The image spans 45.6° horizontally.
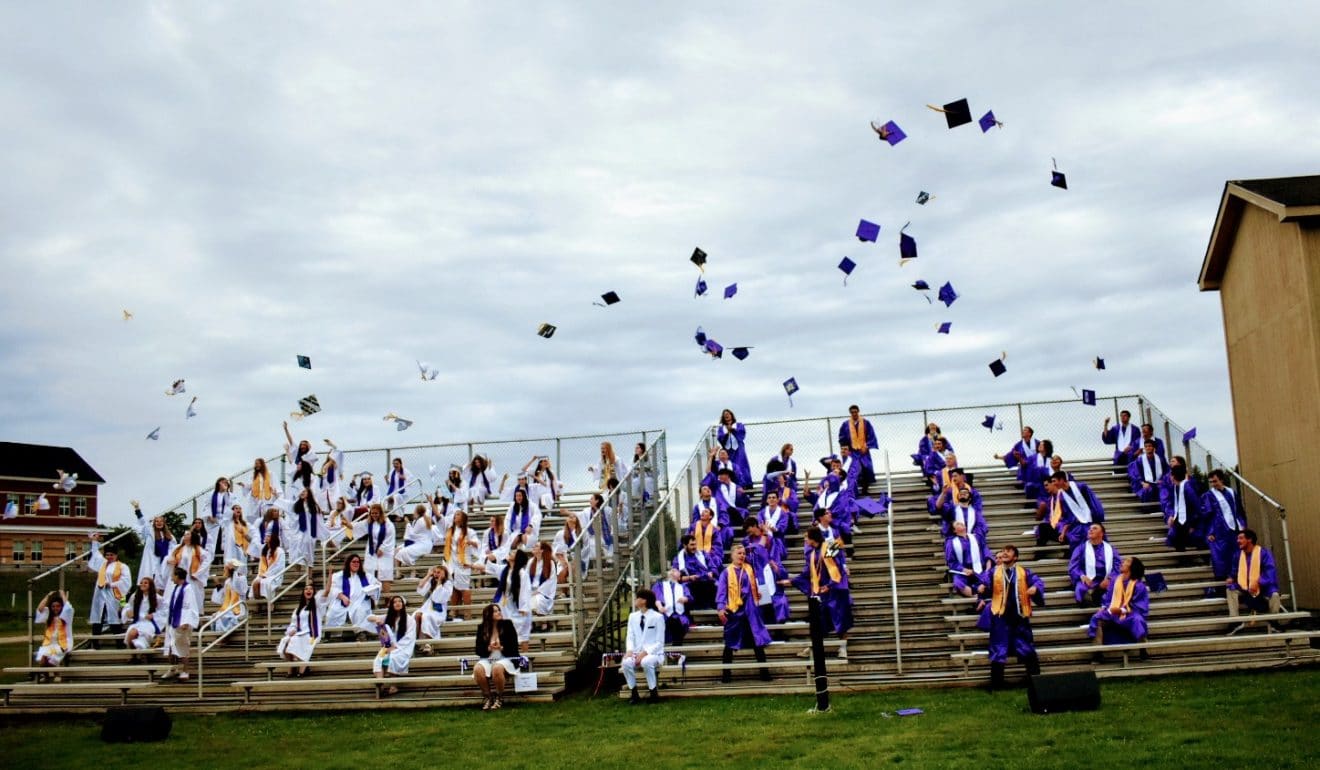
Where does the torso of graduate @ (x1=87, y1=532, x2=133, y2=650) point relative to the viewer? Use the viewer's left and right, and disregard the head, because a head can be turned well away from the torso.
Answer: facing the viewer

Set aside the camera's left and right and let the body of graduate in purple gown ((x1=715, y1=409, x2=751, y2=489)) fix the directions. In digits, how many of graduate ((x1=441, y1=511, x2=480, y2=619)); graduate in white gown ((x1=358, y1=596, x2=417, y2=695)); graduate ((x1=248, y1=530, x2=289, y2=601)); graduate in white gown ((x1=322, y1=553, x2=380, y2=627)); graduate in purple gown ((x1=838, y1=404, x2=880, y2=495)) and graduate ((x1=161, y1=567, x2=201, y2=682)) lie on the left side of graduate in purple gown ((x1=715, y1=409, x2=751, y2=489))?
1

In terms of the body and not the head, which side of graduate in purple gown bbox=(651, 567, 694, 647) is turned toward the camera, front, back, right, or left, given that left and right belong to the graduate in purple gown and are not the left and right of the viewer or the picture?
front

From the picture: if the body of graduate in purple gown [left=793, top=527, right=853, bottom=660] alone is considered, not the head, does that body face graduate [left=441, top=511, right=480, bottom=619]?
no

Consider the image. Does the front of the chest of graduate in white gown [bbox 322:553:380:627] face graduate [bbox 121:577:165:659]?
no

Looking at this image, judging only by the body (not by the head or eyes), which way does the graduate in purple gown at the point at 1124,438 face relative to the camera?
toward the camera

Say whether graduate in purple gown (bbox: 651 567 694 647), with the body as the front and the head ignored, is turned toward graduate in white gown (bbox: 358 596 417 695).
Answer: no

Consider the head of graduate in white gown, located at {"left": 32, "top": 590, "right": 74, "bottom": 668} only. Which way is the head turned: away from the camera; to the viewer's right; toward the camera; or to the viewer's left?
toward the camera

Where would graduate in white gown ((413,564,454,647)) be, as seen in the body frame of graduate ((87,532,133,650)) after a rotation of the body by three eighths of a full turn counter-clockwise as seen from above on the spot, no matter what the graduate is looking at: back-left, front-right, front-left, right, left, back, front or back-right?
right

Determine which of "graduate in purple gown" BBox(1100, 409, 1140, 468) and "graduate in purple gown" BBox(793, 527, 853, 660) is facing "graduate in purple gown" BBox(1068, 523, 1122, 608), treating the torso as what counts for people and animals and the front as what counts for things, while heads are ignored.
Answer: "graduate in purple gown" BBox(1100, 409, 1140, 468)

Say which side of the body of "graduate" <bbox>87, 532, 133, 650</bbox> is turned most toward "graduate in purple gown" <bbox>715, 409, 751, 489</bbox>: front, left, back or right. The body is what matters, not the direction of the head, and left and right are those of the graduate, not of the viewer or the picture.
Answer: left

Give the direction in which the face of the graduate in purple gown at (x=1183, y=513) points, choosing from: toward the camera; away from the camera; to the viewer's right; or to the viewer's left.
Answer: toward the camera

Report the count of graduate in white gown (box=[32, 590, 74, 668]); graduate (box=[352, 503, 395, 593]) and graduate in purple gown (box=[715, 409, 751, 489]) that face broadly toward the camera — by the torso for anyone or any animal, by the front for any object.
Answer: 3

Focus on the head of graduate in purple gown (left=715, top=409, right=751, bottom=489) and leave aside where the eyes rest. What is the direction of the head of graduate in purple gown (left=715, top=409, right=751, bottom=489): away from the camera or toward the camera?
toward the camera

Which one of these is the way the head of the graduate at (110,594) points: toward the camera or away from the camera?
toward the camera

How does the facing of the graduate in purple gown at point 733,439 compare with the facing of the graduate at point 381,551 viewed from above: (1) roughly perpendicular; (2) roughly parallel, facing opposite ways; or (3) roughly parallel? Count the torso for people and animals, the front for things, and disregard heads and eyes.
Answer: roughly parallel

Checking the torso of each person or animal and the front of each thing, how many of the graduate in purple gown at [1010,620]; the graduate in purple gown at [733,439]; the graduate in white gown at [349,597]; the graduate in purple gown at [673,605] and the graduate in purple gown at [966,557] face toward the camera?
5
